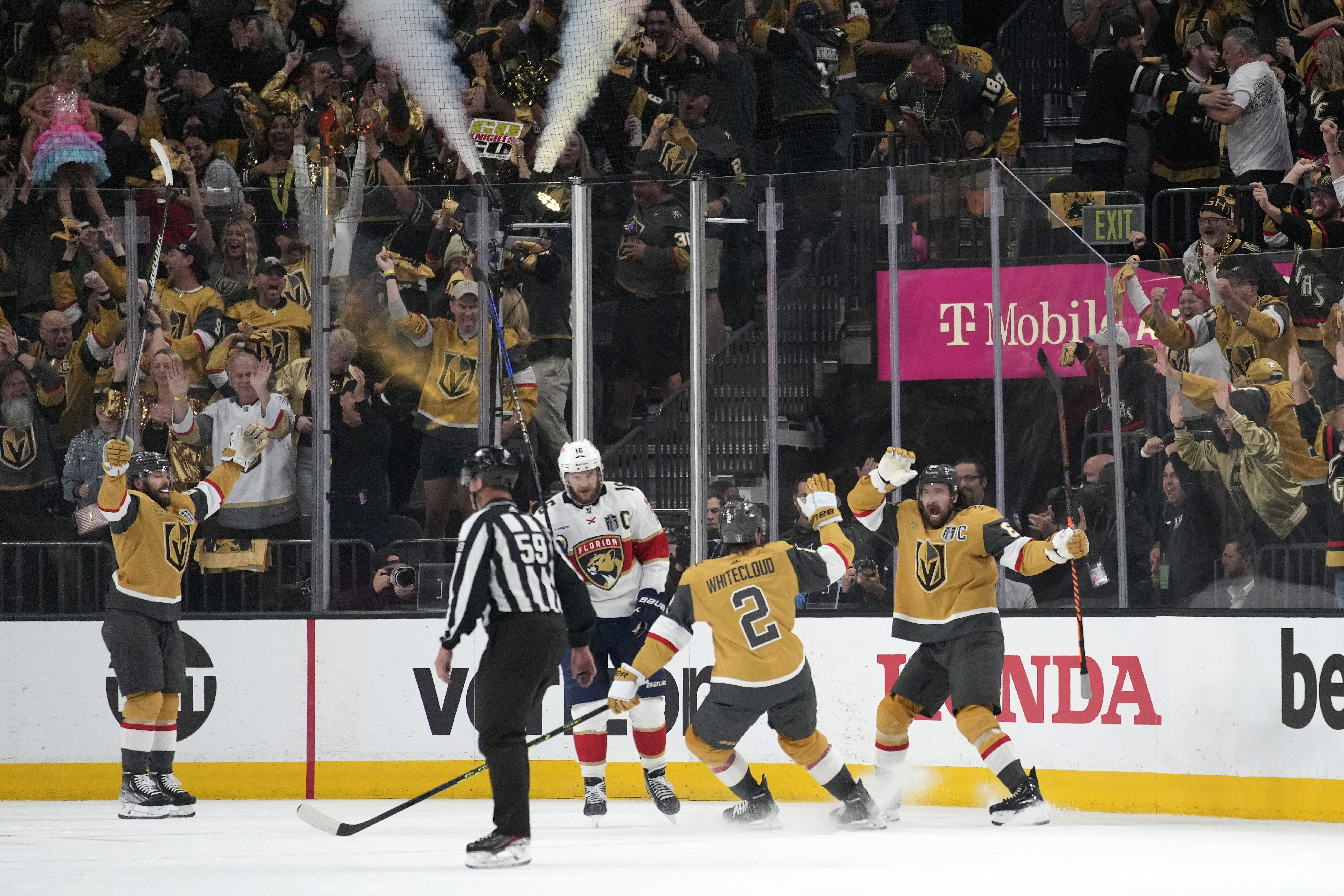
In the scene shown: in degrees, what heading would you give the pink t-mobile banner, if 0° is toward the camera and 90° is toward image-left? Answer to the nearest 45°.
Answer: approximately 0°

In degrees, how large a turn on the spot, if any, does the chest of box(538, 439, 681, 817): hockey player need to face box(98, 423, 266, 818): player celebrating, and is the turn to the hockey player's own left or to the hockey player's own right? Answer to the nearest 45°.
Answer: approximately 90° to the hockey player's own right

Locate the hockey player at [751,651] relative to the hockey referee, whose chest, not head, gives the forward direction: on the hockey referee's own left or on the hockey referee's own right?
on the hockey referee's own right

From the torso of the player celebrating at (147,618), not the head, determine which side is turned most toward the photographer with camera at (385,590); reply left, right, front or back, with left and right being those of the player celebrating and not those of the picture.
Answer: left

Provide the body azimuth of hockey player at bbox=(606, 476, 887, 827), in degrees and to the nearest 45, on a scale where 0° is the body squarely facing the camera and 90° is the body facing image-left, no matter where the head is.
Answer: approximately 180°

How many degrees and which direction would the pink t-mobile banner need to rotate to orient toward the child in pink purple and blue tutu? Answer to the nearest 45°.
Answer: approximately 90° to its right

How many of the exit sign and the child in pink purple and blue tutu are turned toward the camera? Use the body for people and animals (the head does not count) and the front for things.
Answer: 2

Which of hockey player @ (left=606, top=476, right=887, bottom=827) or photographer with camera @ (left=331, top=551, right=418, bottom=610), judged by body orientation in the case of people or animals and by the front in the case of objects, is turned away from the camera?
the hockey player

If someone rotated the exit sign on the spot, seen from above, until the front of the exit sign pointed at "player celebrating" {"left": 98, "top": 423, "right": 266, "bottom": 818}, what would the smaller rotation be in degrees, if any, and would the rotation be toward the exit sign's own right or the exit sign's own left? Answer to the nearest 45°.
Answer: approximately 45° to the exit sign's own right

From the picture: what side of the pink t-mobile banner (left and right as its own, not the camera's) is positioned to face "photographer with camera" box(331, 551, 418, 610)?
right
